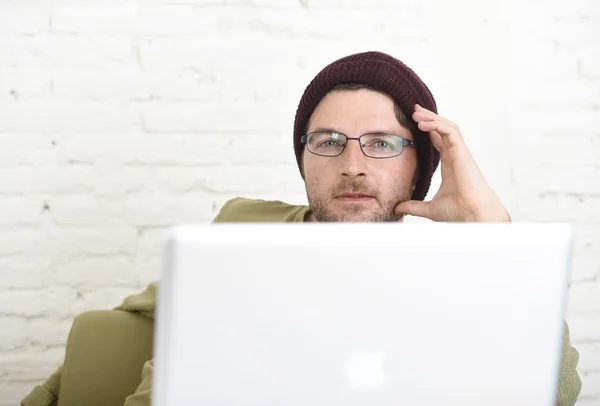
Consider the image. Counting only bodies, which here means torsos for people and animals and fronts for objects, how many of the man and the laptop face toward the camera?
1

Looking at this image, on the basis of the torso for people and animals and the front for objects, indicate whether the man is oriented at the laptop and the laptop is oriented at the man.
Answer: yes

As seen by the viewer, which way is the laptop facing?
away from the camera

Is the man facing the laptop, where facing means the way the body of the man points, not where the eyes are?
yes

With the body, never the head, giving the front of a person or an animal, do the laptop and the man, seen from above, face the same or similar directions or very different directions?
very different directions

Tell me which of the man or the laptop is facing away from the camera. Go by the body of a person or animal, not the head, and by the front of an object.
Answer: the laptop

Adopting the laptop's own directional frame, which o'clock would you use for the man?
The man is roughly at 12 o'clock from the laptop.

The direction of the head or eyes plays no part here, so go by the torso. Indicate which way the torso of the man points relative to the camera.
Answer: toward the camera
